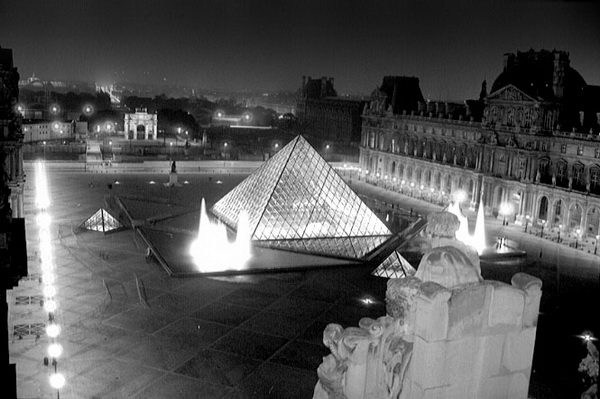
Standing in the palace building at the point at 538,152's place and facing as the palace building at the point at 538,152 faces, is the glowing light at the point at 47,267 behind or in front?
in front

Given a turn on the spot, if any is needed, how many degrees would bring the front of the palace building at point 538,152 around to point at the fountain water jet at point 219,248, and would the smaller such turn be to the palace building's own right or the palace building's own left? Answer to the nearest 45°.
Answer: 0° — it already faces it

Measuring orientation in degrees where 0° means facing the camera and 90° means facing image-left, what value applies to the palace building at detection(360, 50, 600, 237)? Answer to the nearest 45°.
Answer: approximately 45°

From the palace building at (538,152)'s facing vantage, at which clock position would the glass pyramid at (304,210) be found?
The glass pyramid is roughly at 12 o'clock from the palace building.

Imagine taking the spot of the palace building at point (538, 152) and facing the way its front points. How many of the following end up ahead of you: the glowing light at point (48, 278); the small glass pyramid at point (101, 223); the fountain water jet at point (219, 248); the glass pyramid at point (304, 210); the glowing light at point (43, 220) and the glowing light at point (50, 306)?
6

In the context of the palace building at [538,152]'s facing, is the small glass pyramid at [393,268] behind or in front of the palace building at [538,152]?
in front

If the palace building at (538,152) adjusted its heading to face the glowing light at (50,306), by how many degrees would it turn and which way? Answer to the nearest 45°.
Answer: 0° — it already faces it

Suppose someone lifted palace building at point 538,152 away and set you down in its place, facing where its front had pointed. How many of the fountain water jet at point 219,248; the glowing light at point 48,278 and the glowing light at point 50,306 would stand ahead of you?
3

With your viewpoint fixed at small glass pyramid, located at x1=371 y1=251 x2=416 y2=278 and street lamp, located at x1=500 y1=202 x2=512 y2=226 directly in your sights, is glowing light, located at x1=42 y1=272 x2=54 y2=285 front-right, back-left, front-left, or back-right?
back-left

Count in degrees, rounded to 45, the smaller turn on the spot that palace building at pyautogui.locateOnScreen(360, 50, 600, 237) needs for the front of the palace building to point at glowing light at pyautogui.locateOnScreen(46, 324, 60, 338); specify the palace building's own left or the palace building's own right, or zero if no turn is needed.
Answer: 0° — it already faces it

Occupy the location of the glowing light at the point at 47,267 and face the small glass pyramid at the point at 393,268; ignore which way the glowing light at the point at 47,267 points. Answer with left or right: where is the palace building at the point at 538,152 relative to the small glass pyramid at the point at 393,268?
left
